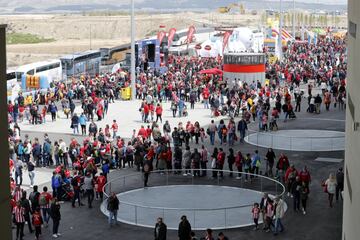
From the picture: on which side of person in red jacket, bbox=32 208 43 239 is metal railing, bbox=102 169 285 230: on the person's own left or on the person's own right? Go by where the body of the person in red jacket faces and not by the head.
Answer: on the person's own right

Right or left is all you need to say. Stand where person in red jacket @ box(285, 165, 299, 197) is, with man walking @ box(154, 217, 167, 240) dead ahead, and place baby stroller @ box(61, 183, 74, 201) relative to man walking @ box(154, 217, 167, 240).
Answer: right

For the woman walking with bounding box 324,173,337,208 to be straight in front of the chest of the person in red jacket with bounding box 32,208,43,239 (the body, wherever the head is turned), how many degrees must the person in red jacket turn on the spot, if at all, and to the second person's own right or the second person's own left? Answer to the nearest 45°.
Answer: approximately 90° to the second person's own right

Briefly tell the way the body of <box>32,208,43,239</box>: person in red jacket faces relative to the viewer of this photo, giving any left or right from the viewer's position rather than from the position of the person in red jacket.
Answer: facing away from the viewer
